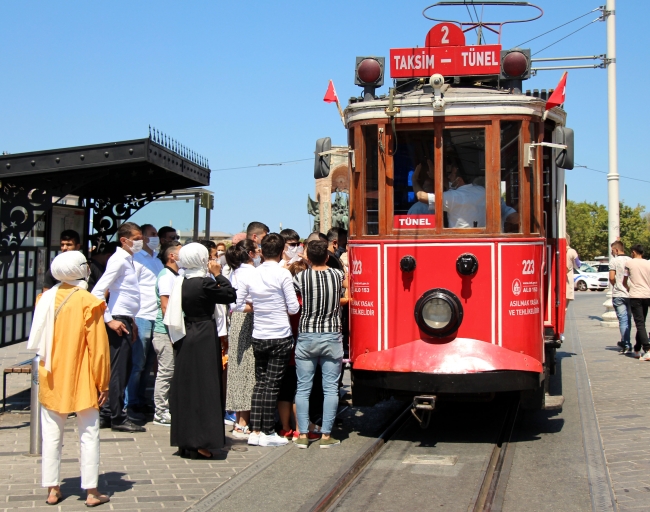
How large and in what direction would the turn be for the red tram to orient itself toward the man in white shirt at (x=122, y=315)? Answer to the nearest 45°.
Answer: approximately 90° to its right

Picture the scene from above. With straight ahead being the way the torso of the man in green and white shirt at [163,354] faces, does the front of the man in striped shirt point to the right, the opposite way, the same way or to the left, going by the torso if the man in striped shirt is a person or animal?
to the left

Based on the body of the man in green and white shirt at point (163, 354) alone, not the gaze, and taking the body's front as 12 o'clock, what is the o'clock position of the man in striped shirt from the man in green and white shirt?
The man in striped shirt is roughly at 1 o'clock from the man in green and white shirt.

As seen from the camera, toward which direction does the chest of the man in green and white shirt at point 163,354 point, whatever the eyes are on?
to the viewer's right

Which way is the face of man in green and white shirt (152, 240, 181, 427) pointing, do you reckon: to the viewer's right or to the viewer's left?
to the viewer's right

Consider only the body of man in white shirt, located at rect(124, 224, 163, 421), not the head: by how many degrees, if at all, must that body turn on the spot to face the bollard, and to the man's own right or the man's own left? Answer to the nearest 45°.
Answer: approximately 90° to the man's own right

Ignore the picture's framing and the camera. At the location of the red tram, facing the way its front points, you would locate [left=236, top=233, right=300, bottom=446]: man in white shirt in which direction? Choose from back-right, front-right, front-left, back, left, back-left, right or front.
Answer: right

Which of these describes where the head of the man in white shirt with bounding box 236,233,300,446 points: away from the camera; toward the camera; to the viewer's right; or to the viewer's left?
away from the camera

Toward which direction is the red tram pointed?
toward the camera

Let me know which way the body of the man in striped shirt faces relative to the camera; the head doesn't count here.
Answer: away from the camera

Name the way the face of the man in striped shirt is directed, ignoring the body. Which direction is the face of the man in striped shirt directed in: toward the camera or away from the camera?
away from the camera
